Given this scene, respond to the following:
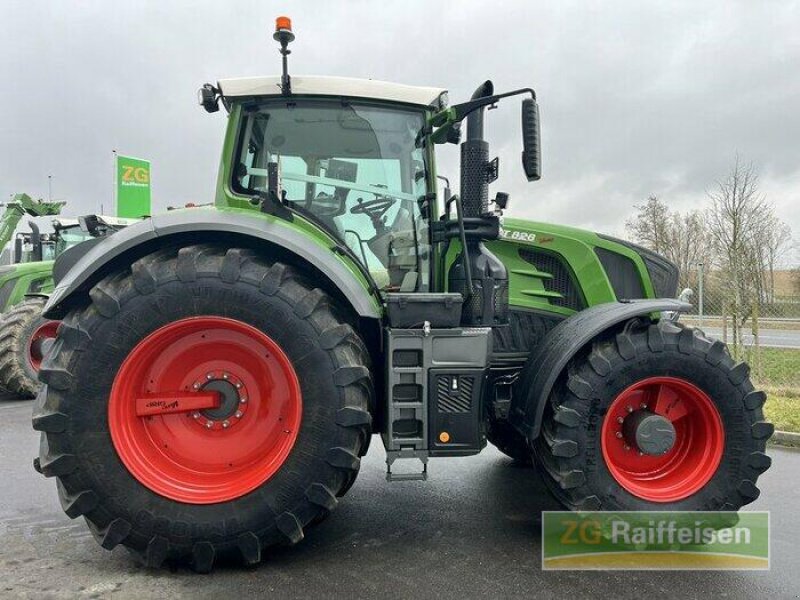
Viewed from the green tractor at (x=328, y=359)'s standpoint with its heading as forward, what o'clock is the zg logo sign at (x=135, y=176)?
The zg logo sign is roughly at 8 o'clock from the green tractor.

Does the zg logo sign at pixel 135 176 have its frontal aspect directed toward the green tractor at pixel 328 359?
yes

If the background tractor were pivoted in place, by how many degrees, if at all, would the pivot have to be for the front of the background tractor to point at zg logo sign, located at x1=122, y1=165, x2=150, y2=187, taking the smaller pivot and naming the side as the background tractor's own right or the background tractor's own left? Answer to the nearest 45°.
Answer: approximately 135° to the background tractor's own right

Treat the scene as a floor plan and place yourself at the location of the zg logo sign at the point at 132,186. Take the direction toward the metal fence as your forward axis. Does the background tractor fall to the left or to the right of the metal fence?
right

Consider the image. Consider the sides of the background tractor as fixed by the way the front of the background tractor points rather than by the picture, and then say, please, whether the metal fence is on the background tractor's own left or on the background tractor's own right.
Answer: on the background tractor's own left

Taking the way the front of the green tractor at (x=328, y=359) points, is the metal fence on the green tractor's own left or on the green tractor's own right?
on the green tractor's own left

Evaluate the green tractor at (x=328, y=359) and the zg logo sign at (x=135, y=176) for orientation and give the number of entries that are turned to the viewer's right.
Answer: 1

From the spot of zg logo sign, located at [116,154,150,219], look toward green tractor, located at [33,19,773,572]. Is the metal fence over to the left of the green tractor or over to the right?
left

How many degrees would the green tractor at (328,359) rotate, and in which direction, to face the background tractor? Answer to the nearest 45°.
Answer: approximately 135° to its left

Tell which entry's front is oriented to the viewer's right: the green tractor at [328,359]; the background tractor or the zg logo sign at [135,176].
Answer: the green tractor

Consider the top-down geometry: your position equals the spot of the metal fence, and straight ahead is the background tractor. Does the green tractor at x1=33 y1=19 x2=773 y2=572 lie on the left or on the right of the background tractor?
left

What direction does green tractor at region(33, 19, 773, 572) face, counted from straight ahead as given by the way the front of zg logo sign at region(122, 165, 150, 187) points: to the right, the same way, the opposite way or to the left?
to the left

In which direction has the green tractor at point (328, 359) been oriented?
to the viewer's right

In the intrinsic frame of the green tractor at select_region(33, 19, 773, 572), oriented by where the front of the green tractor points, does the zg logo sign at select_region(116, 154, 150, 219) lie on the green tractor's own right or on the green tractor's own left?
on the green tractor's own left
